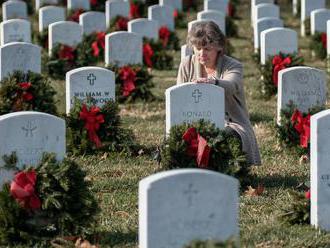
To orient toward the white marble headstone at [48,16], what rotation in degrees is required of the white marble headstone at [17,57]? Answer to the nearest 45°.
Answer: approximately 180°

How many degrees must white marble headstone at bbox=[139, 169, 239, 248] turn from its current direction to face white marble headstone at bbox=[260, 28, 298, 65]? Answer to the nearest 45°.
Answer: approximately 180°

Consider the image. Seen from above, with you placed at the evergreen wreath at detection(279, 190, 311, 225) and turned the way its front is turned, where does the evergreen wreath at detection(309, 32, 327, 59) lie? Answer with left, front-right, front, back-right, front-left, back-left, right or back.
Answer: back

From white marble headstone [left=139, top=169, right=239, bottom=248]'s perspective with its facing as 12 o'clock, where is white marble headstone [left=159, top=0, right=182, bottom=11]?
white marble headstone [left=159, top=0, right=182, bottom=11] is roughly at 6 o'clock from white marble headstone [left=139, top=169, right=239, bottom=248].

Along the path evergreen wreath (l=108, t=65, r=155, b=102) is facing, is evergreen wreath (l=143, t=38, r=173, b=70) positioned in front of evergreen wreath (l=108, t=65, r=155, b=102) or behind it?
behind

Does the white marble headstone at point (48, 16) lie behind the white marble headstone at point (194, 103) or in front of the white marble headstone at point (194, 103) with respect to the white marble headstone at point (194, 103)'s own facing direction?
behind

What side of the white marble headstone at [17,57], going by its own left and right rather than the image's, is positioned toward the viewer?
front

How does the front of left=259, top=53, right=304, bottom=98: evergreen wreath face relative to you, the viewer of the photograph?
facing the viewer

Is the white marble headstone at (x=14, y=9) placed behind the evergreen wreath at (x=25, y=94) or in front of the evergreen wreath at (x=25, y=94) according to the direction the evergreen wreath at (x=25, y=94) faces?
behind

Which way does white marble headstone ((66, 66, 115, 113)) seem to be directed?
toward the camera

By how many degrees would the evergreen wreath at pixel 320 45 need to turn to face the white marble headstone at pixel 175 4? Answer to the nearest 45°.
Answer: approximately 135° to its right

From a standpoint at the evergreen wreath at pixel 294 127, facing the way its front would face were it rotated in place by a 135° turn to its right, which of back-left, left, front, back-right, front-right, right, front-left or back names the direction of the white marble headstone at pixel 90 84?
front-left

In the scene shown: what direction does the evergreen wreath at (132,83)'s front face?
toward the camera

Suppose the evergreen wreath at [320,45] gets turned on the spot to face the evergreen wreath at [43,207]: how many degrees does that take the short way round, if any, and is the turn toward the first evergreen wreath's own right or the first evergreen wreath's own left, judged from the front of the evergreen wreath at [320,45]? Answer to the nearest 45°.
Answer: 0° — it already faces it
